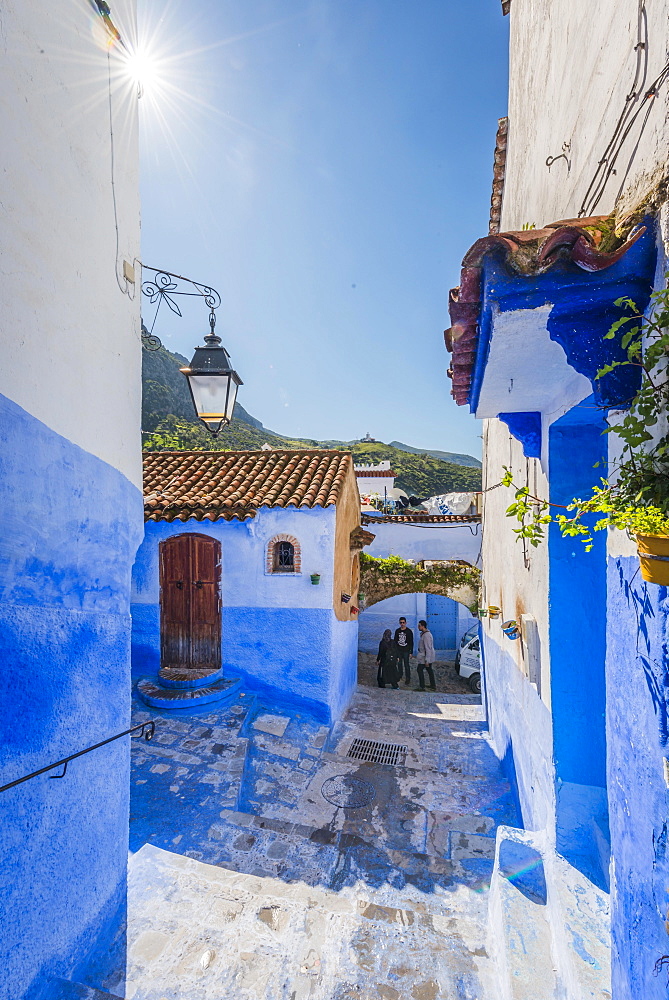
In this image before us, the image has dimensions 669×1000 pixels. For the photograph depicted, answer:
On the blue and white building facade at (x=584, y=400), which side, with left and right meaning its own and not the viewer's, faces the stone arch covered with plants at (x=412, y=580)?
right

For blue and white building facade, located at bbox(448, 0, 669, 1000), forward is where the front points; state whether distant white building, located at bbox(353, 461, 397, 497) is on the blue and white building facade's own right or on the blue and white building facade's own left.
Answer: on the blue and white building facade's own right

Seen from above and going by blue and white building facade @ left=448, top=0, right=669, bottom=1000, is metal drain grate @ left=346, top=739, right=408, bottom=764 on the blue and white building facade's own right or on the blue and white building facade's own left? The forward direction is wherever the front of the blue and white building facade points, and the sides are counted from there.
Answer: on the blue and white building facade's own right

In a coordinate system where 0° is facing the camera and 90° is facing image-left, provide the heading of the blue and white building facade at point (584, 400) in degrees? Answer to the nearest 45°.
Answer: approximately 90°

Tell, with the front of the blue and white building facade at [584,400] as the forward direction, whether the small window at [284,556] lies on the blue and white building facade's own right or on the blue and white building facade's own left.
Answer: on the blue and white building facade's own right

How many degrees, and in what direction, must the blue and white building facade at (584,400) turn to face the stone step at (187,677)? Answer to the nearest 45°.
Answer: approximately 45° to its right

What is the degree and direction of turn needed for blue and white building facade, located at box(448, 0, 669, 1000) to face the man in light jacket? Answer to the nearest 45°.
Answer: approximately 90° to its right

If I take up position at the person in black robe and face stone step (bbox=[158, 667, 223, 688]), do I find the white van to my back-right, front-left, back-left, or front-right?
back-left

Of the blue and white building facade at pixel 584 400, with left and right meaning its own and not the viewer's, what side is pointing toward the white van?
right
